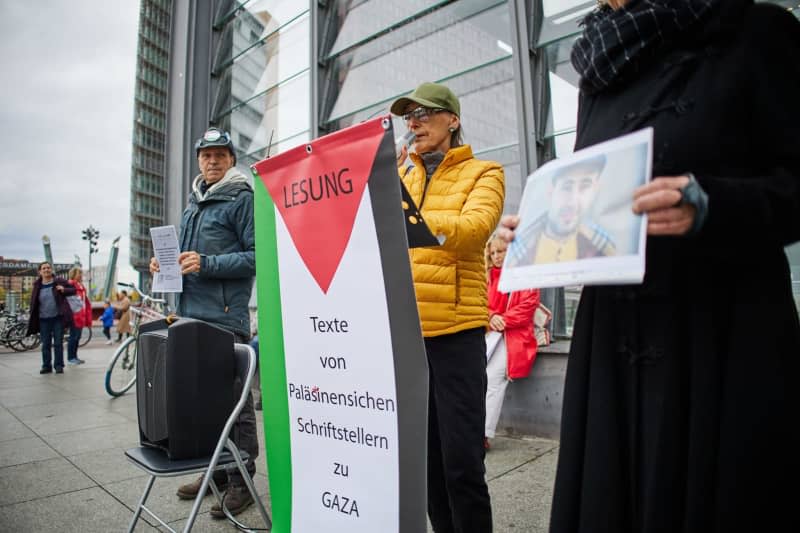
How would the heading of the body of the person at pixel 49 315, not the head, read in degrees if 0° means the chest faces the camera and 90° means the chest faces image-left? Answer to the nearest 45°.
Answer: approximately 0°

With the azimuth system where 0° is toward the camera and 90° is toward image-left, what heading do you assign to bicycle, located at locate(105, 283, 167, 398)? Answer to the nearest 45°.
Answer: approximately 45°

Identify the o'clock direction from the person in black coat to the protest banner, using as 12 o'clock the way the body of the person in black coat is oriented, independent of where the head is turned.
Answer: The protest banner is roughly at 2 o'clock from the person in black coat.

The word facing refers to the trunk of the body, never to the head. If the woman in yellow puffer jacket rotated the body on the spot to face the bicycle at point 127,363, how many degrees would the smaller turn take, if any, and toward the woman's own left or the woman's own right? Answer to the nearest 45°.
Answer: approximately 90° to the woman's own right

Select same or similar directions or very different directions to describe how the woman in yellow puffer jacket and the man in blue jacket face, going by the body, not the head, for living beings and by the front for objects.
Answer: same or similar directions

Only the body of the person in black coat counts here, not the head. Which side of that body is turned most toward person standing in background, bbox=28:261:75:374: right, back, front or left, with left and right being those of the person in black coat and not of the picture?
right

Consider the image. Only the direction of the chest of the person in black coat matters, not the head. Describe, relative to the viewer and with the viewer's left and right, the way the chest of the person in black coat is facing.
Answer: facing the viewer and to the left of the viewer

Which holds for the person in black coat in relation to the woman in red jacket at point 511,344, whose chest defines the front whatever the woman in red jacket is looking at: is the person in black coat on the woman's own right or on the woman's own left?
on the woman's own left

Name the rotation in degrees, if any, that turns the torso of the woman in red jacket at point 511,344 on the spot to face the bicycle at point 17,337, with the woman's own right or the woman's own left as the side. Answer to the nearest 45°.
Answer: approximately 90° to the woman's own right

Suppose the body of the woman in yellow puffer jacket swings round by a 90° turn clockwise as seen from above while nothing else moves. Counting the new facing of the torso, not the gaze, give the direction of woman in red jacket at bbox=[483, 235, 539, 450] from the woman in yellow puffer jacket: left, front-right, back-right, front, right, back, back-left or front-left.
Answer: front-right

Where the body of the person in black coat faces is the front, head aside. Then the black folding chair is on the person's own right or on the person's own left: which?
on the person's own right

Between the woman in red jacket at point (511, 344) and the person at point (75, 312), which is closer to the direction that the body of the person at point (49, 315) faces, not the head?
the woman in red jacket
